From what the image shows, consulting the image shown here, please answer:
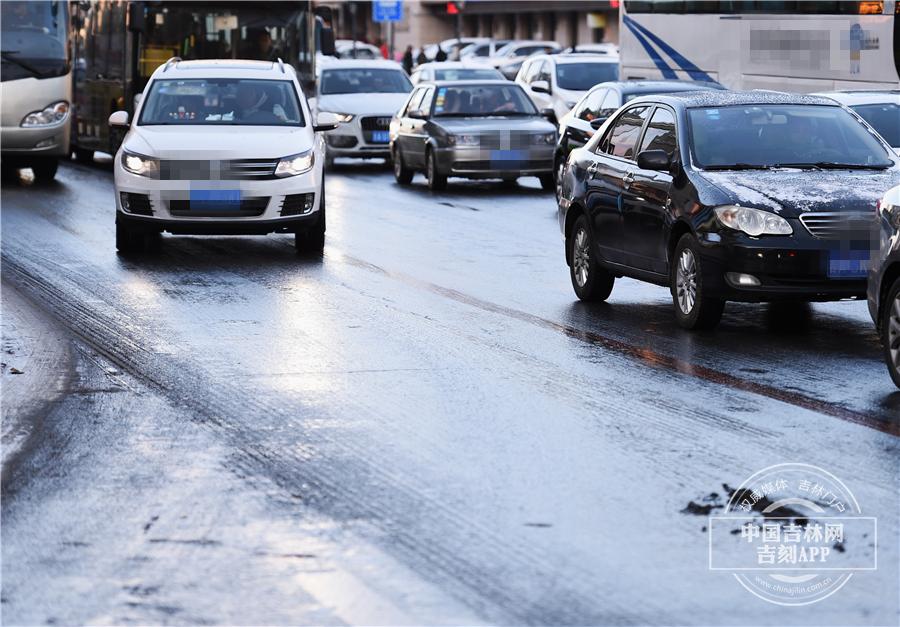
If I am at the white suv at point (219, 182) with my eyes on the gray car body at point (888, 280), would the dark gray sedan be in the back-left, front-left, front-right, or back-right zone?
back-left

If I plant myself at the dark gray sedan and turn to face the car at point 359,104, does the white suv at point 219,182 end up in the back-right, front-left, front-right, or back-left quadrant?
back-left

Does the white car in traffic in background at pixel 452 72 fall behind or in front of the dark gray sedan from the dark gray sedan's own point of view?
behind

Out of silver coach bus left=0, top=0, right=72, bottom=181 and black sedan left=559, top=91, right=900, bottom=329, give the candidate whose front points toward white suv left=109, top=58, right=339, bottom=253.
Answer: the silver coach bus

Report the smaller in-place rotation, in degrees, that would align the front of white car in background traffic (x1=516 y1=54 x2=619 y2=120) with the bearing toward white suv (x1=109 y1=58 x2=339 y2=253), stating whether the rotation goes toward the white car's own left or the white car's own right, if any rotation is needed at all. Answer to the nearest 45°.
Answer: approximately 45° to the white car's own right

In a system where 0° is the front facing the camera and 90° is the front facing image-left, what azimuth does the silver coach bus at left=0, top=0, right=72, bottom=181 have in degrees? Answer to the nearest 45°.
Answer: approximately 0°

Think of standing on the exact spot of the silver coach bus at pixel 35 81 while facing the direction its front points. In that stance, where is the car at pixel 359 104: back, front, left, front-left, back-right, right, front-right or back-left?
back-left

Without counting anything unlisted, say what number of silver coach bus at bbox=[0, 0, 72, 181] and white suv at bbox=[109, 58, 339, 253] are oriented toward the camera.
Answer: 2

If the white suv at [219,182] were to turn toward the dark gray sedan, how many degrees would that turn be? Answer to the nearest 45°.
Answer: approximately 180°

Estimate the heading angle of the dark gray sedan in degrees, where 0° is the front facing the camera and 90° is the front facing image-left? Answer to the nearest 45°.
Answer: approximately 315°
